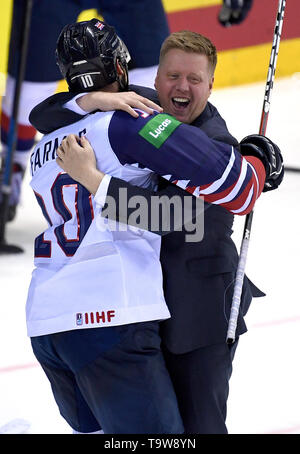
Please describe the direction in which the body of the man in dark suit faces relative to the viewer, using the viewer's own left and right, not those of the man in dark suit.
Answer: facing the viewer and to the left of the viewer

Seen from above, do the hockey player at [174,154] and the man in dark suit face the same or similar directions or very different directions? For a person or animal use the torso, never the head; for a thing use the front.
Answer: very different directions

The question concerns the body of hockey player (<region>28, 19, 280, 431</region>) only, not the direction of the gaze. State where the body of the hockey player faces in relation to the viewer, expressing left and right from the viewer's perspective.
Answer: facing away from the viewer and to the right of the viewer
